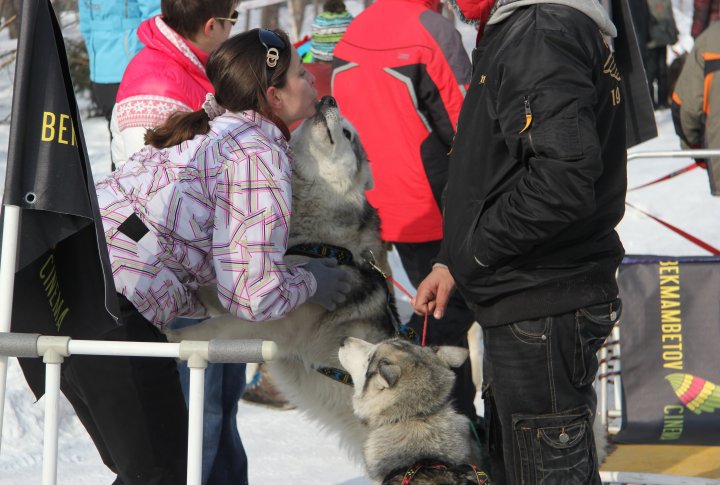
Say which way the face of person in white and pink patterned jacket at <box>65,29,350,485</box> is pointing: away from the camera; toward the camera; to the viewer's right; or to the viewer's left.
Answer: to the viewer's right

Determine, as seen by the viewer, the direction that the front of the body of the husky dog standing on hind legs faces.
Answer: to the viewer's left

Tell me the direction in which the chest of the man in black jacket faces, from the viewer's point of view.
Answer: to the viewer's left

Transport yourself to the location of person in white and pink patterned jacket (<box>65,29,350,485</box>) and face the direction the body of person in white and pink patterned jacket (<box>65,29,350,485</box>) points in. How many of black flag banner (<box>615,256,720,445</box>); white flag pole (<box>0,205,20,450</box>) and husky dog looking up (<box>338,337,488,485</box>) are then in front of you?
2

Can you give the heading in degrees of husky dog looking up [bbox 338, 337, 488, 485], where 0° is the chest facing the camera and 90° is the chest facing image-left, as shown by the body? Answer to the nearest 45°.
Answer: approximately 135°

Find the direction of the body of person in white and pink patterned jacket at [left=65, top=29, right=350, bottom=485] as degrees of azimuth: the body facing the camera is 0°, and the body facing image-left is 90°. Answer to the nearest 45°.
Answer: approximately 270°
